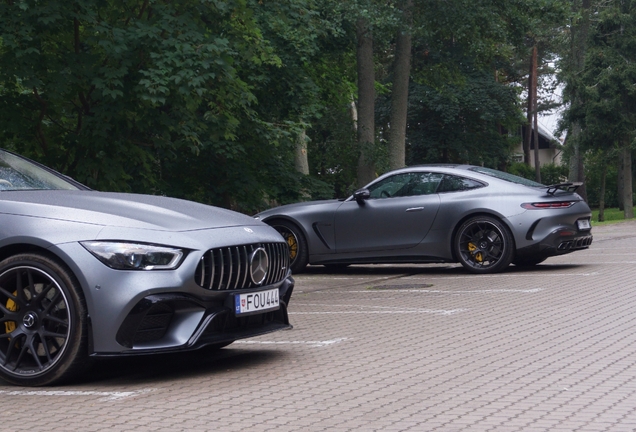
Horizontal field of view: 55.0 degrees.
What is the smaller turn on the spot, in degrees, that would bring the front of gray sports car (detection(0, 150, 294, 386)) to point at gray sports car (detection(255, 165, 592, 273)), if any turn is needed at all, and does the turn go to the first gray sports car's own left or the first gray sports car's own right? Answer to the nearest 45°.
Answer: approximately 90° to the first gray sports car's own left

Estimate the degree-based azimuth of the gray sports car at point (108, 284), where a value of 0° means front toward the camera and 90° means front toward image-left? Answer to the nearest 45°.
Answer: approximately 315°

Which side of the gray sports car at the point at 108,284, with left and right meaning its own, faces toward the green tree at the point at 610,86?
left
